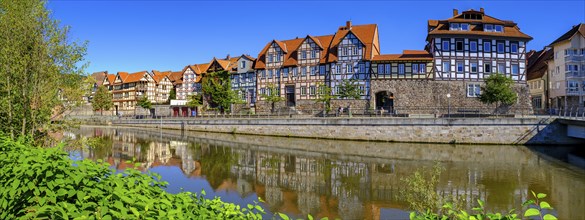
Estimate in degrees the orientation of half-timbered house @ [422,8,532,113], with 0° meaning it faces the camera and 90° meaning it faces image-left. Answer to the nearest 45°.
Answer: approximately 0°

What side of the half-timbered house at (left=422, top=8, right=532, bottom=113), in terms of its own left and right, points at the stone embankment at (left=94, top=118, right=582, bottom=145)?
front

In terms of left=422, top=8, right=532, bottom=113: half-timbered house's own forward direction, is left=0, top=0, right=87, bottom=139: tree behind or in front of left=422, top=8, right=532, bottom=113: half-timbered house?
in front
